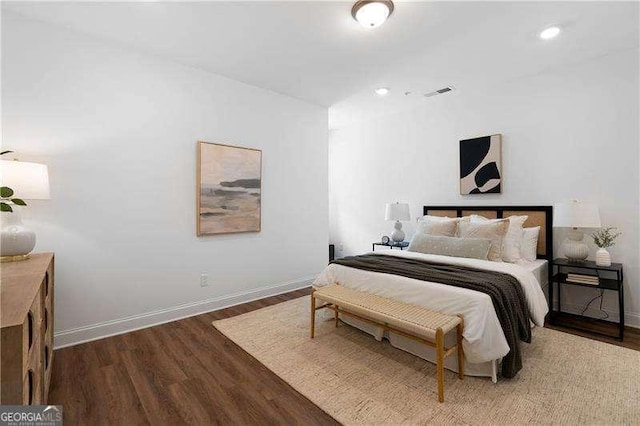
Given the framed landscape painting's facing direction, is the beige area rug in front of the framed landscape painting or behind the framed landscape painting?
in front

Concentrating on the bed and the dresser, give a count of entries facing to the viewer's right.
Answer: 1

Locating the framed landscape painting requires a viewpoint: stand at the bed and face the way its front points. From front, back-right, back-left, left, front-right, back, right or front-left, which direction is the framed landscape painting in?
front-right

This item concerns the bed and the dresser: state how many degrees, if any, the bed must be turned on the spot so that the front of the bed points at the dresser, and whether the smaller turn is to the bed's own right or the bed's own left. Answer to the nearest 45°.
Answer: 0° — it already faces it

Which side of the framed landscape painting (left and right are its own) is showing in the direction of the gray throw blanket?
front

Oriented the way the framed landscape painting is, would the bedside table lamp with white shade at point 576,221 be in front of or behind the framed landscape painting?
in front

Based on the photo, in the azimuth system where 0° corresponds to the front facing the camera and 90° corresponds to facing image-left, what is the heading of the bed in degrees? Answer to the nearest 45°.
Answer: approximately 45°

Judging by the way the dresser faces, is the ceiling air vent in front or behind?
in front

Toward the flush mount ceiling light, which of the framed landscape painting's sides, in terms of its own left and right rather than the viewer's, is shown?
front

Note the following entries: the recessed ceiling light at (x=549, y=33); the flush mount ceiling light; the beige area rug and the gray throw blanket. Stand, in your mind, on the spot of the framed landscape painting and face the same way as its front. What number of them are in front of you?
4

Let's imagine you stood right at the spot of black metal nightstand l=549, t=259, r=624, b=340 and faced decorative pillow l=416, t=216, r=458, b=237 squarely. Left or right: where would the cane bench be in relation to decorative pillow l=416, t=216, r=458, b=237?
left

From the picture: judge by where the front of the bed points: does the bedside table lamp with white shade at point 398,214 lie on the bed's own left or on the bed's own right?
on the bed's own right

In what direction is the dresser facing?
to the viewer's right
